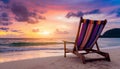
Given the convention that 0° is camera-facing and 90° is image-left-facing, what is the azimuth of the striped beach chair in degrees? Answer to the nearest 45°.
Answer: approximately 135°

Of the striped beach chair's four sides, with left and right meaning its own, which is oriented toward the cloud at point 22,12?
front
